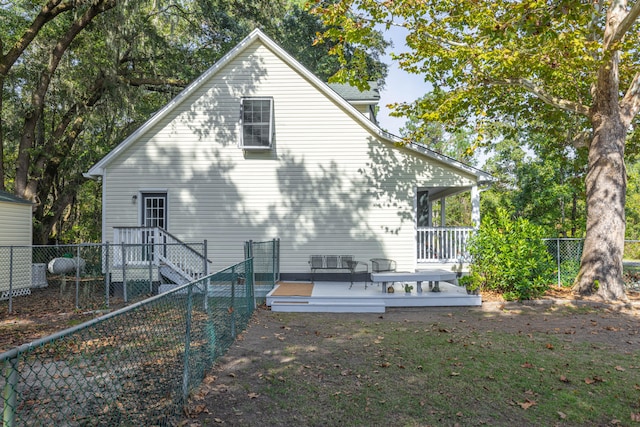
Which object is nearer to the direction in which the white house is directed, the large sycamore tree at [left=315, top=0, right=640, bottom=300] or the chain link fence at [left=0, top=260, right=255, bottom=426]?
the large sycamore tree

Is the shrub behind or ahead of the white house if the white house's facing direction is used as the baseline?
ahead
